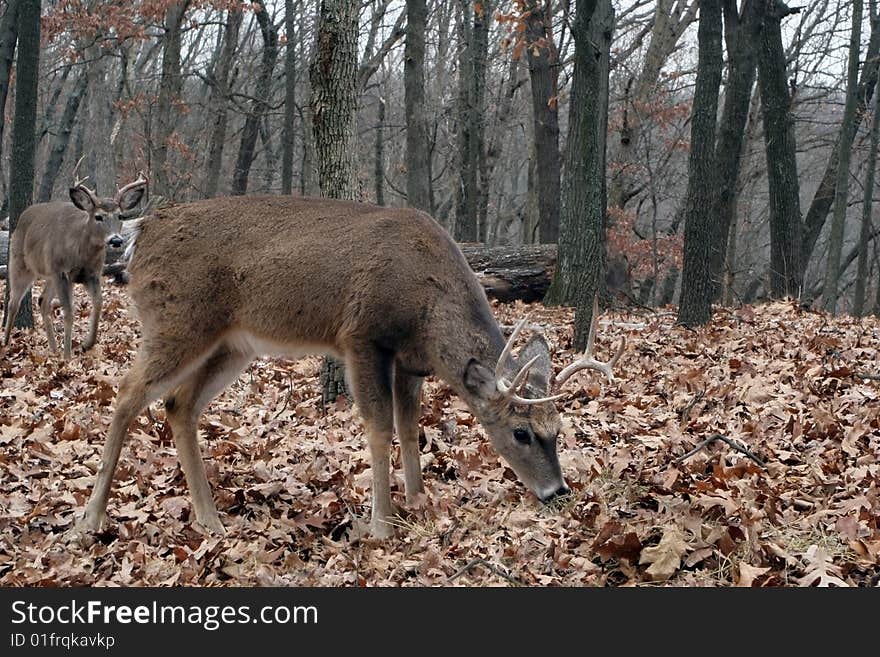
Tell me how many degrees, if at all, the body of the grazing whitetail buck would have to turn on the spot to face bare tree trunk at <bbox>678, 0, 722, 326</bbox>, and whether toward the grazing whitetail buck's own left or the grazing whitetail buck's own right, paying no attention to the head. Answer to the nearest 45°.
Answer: approximately 45° to the grazing whitetail buck's own left

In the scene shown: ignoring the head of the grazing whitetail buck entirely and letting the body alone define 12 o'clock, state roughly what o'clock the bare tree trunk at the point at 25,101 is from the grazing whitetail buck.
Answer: The bare tree trunk is roughly at 8 o'clock from the grazing whitetail buck.

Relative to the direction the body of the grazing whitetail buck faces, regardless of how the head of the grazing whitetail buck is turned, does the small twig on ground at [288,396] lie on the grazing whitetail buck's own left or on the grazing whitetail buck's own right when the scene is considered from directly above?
on the grazing whitetail buck's own left

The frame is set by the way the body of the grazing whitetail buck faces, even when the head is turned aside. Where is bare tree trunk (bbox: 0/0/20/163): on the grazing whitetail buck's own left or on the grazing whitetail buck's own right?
on the grazing whitetail buck's own left

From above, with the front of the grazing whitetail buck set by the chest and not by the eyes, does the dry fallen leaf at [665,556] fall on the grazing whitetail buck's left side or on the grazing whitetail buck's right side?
on the grazing whitetail buck's right side

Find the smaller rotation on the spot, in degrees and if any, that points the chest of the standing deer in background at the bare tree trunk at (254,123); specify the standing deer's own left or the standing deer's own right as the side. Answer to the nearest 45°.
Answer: approximately 135° to the standing deer's own left

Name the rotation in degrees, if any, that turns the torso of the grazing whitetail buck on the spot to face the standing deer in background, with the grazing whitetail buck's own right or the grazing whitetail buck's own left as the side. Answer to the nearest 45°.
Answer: approximately 135° to the grazing whitetail buck's own left

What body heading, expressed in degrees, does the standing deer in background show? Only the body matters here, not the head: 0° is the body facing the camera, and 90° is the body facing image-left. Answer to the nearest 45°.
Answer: approximately 315°

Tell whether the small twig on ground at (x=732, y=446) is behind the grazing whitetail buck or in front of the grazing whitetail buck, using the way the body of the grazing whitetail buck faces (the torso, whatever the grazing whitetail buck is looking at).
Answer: in front

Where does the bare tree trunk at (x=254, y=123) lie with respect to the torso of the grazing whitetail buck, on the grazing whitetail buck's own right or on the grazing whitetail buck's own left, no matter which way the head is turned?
on the grazing whitetail buck's own left

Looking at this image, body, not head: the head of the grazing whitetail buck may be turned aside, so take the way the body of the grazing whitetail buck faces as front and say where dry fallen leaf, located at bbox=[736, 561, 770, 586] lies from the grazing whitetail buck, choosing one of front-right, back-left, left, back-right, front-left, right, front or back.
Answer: front-right

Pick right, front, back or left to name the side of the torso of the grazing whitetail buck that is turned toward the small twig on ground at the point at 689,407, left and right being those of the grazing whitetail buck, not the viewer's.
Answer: front

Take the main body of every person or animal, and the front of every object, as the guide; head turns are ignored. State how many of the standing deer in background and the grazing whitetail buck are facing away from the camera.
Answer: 0

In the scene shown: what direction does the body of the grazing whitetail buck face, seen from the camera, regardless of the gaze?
to the viewer's right
